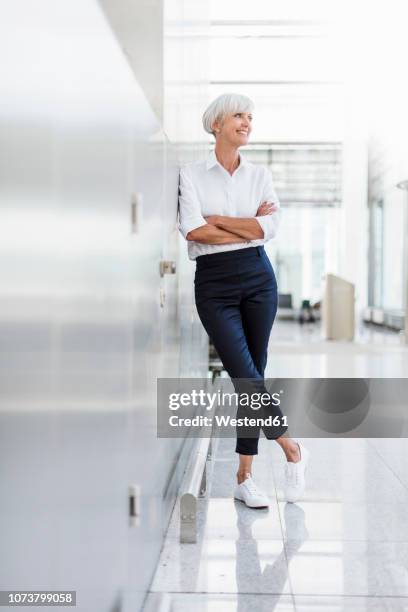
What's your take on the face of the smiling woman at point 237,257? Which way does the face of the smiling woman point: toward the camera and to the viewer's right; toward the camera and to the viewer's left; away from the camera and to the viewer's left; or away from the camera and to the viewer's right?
toward the camera and to the viewer's right

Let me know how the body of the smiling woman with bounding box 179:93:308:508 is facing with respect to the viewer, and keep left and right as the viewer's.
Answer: facing the viewer
